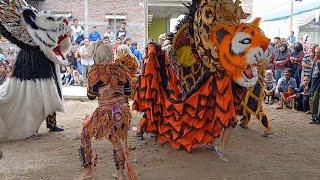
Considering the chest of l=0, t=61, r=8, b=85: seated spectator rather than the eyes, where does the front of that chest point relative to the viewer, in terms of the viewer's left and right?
facing the viewer

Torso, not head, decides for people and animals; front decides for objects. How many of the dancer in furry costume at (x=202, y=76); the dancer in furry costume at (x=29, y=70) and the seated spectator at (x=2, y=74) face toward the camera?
1

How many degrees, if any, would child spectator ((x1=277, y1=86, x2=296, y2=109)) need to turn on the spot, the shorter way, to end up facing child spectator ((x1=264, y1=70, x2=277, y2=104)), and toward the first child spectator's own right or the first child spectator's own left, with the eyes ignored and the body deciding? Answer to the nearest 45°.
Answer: approximately 90° to the first child spectator's own right

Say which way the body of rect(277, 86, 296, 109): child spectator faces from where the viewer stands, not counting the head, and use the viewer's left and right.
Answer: facing the viewer and to the left of the viewer

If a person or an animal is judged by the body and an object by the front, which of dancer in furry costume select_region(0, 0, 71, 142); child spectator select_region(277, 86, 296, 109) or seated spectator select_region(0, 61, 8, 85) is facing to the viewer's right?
the dancer in furry costume

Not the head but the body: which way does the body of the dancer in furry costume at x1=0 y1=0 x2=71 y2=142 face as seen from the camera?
to the viewer's right

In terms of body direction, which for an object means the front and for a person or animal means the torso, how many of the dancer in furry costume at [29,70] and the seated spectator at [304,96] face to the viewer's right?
1

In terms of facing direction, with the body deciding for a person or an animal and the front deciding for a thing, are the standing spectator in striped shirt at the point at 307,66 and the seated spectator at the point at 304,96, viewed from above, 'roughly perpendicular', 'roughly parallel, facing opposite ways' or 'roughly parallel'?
roughly parallel
